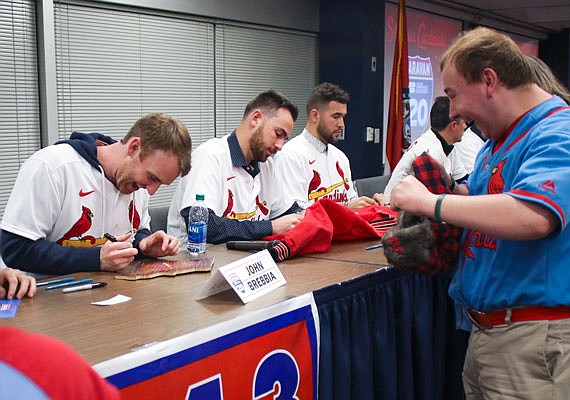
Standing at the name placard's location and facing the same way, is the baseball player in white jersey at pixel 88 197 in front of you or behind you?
behind

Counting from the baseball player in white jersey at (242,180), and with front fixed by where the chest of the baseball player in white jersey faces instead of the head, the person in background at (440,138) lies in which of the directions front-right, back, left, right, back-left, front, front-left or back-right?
left

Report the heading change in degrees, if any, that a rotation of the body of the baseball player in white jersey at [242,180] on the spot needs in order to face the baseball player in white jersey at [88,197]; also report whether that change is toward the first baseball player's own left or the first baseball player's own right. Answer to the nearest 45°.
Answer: approximately 90° to the first baseball player's own right

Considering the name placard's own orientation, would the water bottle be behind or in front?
behind

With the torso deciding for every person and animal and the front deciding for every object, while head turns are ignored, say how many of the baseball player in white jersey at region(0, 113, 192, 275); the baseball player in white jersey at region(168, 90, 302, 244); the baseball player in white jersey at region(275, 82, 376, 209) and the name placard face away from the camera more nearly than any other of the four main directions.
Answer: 0

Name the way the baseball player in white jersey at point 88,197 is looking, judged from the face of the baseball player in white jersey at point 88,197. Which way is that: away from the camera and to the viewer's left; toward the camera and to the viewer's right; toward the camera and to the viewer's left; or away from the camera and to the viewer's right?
toward the camera and to the viewer's right

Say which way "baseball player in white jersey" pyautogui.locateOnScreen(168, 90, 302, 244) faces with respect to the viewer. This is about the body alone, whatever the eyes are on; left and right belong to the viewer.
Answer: facing the viewer and to the right of the viewer

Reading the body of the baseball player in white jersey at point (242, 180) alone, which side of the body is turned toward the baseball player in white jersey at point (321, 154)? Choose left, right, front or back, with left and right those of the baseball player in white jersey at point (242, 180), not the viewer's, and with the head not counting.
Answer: left

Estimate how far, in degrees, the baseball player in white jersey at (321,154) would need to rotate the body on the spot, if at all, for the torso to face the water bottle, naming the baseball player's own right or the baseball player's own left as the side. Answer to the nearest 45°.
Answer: approximately 45° to the baseball player's own right

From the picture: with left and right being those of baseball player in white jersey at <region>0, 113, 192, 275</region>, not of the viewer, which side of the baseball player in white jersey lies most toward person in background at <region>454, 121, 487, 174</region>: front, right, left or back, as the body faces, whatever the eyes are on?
left

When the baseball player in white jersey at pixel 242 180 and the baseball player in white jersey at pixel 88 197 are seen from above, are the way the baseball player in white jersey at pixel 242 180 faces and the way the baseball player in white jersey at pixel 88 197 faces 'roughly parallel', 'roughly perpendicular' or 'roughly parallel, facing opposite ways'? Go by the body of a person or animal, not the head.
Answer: roughly parallel

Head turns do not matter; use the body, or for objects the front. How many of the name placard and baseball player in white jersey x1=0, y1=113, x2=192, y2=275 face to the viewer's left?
0

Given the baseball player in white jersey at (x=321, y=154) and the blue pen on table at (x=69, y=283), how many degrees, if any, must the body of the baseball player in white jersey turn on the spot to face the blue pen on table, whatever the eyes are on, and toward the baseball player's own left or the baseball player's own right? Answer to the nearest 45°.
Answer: approximately 45° to the baseball player's own right
